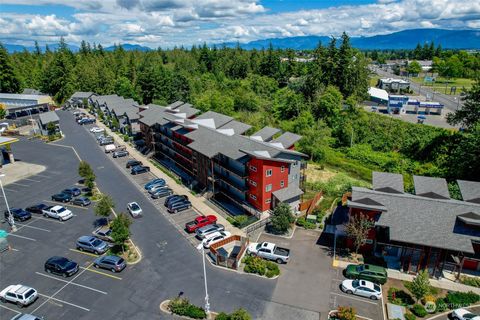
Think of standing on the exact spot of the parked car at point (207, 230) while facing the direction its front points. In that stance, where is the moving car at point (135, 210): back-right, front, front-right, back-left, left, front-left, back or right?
left

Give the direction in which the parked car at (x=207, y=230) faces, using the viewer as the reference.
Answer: facing away from the viewer and to the right of the viewer

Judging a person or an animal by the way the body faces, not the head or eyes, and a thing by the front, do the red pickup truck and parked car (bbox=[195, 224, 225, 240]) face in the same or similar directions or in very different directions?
same or similar directions

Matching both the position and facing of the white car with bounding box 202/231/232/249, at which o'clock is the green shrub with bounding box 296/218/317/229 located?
The green shrub is roughly at 1 o'clock from the white car.

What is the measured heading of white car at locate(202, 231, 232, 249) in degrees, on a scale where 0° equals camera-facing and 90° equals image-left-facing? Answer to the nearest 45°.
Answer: approximately 225°

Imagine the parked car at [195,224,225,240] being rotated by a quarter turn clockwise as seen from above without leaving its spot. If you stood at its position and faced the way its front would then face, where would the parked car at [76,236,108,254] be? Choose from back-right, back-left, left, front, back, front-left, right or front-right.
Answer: back-right

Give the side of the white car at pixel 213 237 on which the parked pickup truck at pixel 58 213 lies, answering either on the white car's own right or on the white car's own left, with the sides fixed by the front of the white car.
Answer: on the white car's own left

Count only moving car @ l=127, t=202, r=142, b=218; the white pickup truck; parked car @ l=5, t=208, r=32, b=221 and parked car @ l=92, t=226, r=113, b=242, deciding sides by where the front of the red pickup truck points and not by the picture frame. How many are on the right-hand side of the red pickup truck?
1

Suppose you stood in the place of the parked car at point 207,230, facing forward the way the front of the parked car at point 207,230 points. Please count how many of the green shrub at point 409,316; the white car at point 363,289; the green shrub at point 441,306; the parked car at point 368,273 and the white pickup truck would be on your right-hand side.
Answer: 5

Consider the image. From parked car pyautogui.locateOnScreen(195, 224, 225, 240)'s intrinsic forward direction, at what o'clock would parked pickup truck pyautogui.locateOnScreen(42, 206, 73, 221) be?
parked pickup truck pyautogui.locateOnScreen(42, 206, 73, 221) is roughly at 8 o'clock from parked car pyautogui.locateOnScreen(195, 224, 225, 240).

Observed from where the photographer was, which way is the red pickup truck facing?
facing away from the viewer and to the right of the viewer

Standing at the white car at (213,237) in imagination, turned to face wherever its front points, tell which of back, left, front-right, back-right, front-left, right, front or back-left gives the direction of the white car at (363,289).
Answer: right

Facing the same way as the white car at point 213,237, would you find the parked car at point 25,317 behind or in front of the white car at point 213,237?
behind

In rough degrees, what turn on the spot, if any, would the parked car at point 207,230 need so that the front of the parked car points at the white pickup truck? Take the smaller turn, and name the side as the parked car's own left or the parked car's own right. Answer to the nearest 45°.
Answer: approximately 90° to the parked car's own right

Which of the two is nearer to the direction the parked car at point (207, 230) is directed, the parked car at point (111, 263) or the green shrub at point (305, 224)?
the green shrub

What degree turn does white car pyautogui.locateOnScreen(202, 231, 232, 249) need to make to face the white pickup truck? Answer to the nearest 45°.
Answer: approximately 90° to its right

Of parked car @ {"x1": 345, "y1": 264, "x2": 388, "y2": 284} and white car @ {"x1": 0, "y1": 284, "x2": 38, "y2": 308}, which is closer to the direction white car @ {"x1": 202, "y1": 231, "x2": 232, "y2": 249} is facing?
the parked car

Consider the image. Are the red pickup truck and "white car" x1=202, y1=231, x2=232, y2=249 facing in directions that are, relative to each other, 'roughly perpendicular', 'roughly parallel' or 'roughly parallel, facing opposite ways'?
roughly parallel

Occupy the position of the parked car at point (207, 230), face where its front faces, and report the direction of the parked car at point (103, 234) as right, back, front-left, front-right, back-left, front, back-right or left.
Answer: back-left
